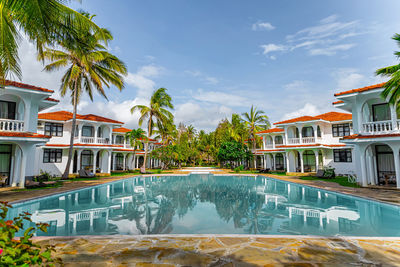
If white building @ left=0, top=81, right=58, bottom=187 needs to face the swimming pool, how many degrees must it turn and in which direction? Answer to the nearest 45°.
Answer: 0° — it already faces it

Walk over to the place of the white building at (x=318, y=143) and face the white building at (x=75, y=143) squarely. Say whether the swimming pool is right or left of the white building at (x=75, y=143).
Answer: left

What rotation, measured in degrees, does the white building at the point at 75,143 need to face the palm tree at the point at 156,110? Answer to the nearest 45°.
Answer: approximately 45° to its left

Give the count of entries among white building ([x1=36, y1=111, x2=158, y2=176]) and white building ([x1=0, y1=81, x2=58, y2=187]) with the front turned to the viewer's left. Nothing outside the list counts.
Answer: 0

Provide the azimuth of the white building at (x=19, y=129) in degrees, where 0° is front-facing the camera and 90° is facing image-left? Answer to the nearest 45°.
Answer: approximately 315°

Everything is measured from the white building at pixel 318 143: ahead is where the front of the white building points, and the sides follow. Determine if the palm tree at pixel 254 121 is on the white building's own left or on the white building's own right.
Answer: on the white building's own right

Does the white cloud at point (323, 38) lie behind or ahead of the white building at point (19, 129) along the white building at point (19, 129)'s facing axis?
ahead

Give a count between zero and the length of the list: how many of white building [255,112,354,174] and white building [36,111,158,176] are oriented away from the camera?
0

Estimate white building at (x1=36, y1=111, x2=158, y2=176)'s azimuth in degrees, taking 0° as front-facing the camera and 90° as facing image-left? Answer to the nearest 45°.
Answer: approximately 315°

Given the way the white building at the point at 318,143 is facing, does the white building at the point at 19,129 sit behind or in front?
in front
